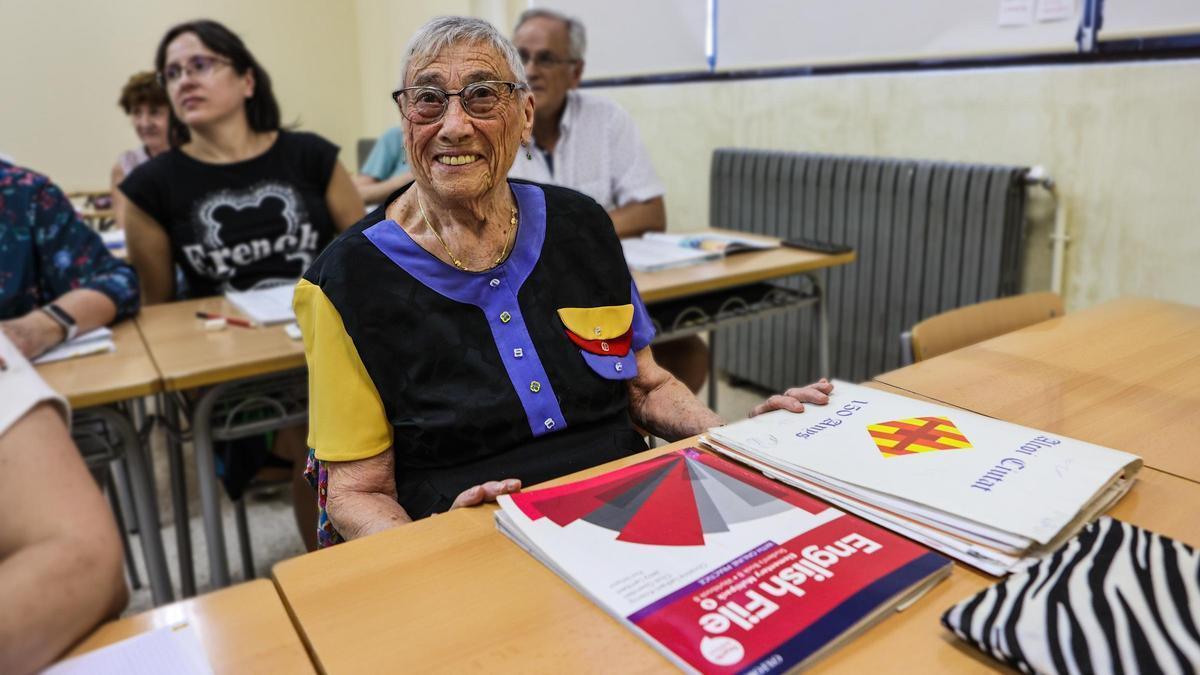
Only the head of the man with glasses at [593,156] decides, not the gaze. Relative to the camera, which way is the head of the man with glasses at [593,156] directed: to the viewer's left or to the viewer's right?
to the viewer's left

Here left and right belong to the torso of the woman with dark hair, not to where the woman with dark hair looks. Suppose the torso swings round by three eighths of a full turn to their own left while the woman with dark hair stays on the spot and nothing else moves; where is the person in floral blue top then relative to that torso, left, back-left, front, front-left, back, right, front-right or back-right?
back

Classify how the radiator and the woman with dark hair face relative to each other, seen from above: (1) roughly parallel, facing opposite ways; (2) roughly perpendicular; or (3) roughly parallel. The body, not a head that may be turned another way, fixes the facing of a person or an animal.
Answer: roughly perpendicular

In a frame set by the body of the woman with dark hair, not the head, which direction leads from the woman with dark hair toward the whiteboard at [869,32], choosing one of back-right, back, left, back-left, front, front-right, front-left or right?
left

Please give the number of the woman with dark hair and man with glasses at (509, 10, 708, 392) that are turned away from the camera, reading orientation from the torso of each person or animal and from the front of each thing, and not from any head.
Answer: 0

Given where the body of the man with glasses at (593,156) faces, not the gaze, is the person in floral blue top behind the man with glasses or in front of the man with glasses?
in front

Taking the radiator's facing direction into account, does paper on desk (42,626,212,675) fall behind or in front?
in front

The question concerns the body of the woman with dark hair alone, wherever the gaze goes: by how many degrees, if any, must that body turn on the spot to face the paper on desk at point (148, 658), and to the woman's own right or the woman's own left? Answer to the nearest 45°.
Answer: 0° — they already face it

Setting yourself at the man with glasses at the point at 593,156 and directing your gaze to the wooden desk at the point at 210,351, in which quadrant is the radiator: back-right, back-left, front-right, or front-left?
back-left

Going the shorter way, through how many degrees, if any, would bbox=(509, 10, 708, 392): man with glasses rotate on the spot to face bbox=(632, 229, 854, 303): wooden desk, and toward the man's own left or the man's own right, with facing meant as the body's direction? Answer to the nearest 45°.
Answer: approximately 90° to the man's own left
